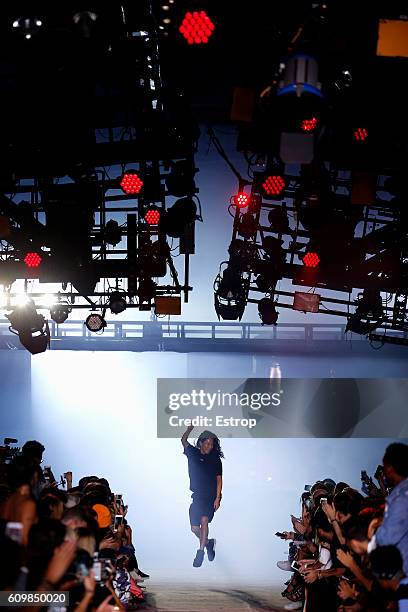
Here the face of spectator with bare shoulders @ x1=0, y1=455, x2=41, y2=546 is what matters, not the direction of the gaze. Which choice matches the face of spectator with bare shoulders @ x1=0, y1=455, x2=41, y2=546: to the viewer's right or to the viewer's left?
to the viewer's right

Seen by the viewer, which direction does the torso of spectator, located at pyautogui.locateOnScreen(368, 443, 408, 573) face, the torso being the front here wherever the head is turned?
to the viewer's left

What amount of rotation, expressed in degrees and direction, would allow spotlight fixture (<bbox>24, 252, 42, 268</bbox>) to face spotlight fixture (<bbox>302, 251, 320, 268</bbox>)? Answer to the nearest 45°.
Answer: approximately 90° to its left

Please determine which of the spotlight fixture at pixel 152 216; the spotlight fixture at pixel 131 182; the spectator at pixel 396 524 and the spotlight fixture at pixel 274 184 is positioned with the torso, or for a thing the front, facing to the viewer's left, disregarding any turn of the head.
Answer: the spectator
